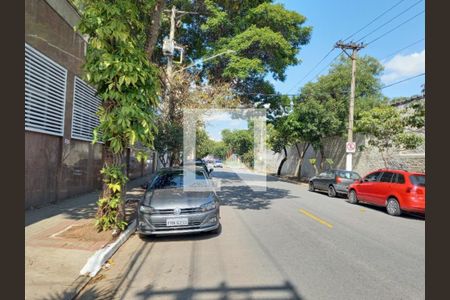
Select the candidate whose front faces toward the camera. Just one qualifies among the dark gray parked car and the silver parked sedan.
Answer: the silver parked sedan

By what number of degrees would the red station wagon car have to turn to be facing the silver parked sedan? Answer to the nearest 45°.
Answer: approximately 90° to its left

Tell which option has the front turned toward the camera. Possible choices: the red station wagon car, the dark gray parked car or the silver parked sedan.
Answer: the silver parked sedan

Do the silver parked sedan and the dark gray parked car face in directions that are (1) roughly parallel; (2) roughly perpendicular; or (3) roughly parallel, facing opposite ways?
roughly parallel, facing opposite ways

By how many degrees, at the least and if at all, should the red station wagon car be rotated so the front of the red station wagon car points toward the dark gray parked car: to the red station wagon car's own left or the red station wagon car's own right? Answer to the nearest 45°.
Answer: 0° — it already faces it

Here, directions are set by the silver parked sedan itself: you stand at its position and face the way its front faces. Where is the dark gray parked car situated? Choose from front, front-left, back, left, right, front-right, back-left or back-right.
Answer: back-left

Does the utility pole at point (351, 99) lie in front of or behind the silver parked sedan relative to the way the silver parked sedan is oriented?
behind

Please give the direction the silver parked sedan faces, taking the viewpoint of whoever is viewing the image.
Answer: facing the viewer

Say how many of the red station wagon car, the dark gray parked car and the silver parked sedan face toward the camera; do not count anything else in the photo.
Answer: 1

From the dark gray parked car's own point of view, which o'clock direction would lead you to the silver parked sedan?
The silver parked sedan is roughly at 8 o'clock from the dark gray parked car.

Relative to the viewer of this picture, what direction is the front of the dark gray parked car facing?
facing away from the viewer and to the left of the viewer

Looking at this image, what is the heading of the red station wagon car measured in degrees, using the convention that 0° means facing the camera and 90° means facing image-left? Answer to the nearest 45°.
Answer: approximately 135°

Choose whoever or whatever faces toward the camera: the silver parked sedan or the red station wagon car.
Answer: the silver parked sedan
